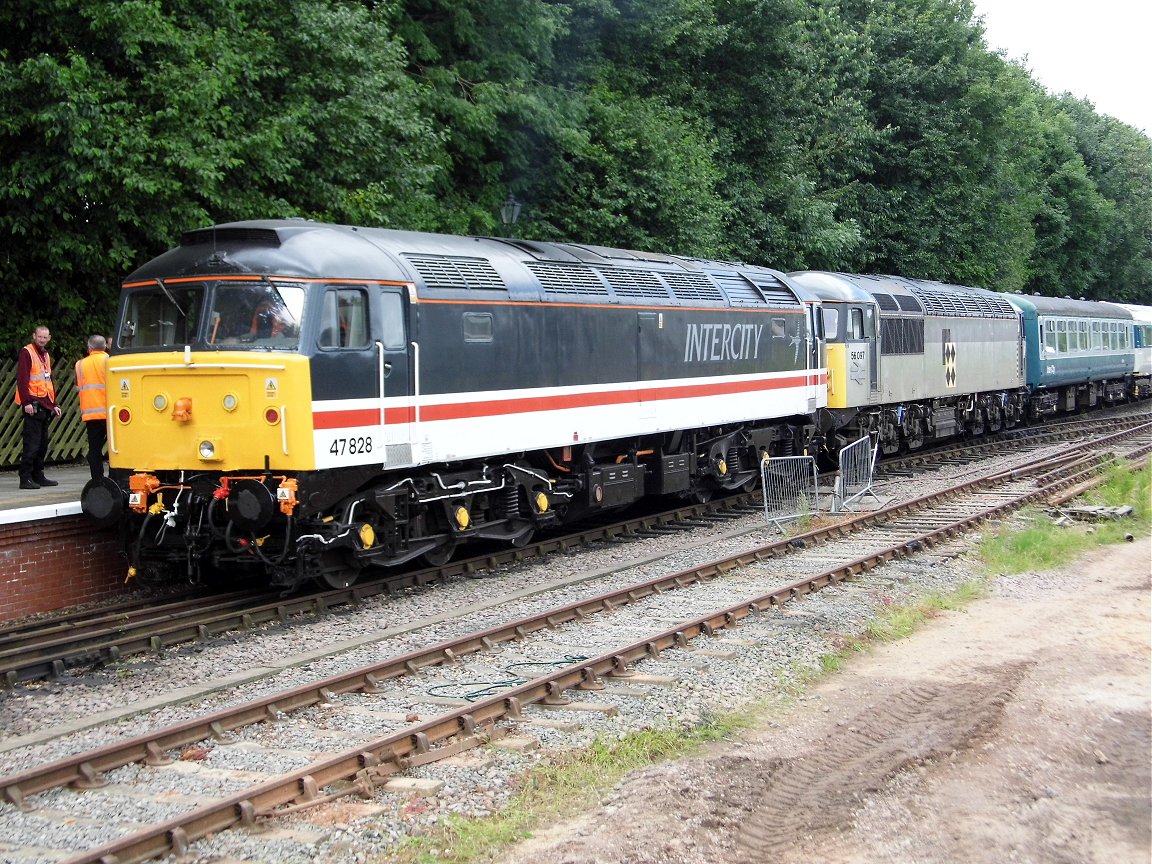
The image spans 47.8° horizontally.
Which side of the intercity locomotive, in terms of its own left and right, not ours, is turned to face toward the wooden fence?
front

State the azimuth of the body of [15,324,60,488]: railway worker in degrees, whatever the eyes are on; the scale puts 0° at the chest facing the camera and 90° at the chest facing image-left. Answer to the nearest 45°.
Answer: approximately 315°

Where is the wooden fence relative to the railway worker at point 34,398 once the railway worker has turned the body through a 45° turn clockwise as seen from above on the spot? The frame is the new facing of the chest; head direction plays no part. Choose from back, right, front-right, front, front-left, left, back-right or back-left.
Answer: back

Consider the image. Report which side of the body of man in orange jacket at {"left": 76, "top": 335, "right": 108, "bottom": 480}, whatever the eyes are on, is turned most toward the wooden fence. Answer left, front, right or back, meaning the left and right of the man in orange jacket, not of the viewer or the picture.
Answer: front

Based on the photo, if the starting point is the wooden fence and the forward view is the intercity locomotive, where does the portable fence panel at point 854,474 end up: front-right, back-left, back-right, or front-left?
front-left

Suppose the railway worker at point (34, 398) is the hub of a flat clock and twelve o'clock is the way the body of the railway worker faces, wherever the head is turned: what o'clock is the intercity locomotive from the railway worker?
The intercity locomotive is roughly at 12 o'clock from the railway worker.

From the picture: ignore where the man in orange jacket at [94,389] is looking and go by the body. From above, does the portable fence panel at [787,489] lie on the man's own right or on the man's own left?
on the man's own right

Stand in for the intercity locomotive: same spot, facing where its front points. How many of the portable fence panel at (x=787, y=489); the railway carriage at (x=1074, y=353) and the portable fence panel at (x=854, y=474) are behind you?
3

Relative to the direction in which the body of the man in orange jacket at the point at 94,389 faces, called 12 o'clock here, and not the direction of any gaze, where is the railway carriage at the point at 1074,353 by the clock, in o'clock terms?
The railway carriage is roughly at 2 o'clock from the man in orange jacket.

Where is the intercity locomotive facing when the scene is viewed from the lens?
facing the viewer and to the left of the viewer

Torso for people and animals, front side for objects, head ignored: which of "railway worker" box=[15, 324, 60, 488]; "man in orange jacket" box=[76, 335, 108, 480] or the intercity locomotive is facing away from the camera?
the man in orange jacket

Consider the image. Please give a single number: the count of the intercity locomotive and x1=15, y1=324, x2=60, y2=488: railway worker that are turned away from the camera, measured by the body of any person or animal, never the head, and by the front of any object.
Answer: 0

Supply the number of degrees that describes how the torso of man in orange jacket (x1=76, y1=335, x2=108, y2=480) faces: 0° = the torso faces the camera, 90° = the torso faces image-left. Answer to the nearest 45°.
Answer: approximately 180°

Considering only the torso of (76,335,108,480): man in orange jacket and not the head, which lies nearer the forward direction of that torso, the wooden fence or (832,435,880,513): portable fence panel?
the wooden fence

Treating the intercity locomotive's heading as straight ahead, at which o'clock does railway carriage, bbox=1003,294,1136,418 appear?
The railway carriage is roughly at 6 o'clock from the intercity locomotive.

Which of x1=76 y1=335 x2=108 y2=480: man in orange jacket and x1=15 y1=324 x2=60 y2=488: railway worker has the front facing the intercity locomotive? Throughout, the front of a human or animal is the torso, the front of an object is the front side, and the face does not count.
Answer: the man in orange jacket

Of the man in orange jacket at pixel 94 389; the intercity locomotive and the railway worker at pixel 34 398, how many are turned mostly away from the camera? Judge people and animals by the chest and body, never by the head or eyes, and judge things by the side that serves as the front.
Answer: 1
